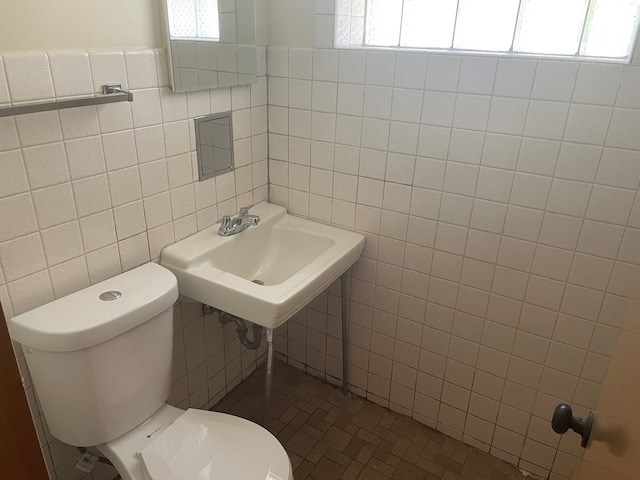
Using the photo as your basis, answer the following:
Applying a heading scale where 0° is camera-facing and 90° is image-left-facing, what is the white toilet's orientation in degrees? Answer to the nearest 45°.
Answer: approximately 315°

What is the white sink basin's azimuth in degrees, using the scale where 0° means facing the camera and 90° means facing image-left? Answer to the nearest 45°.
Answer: approximately 315°
